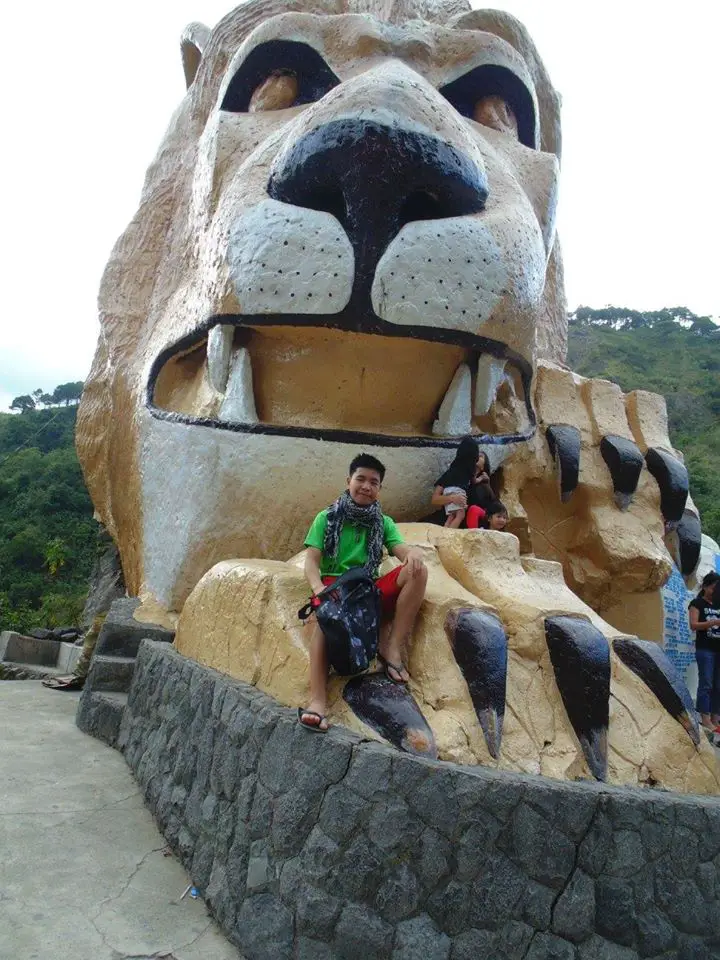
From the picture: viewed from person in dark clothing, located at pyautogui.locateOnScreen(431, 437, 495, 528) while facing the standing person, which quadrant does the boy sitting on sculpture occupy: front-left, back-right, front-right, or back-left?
back-right

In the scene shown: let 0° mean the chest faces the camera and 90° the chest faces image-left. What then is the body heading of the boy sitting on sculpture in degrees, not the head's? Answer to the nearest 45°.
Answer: approximately 0°

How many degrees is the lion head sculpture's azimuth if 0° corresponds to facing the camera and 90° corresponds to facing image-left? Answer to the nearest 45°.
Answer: approximately 0°

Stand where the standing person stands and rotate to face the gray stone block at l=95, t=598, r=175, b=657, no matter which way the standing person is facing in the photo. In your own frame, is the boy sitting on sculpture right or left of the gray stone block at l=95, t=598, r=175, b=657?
left
